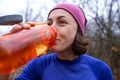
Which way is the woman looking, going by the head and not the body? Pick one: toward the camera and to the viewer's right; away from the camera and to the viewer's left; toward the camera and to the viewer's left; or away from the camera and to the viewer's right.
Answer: toward the camera and to the viewer's left

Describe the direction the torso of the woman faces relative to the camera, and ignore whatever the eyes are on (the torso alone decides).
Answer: toward the camera
